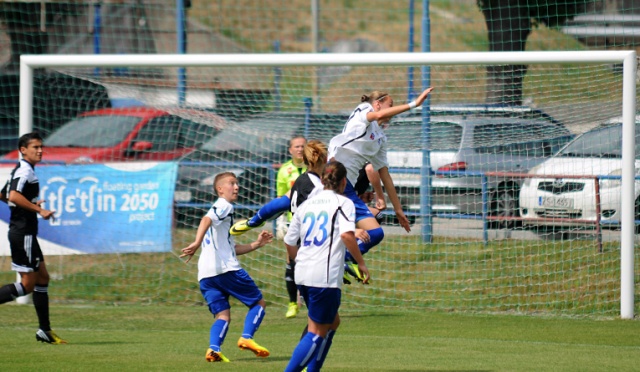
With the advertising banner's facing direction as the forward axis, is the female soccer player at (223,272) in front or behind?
in front

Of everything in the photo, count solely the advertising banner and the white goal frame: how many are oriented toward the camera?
2

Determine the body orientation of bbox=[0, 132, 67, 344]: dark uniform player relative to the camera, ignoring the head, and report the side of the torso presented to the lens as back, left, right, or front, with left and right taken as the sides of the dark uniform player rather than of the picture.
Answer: right

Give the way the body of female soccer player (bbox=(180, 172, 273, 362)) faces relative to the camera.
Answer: to the viewer's right

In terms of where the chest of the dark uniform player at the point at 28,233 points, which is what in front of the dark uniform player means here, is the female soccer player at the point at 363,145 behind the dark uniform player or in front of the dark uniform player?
in front

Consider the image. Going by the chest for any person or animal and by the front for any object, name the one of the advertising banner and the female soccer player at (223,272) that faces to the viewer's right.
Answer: the female soccer player

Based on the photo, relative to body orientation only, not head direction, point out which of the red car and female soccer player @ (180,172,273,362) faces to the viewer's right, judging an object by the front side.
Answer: the female soccer player

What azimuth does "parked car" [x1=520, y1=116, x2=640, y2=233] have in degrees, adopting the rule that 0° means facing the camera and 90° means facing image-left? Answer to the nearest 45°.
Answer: approximately 45°

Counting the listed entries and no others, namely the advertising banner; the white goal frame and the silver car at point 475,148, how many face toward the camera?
2
